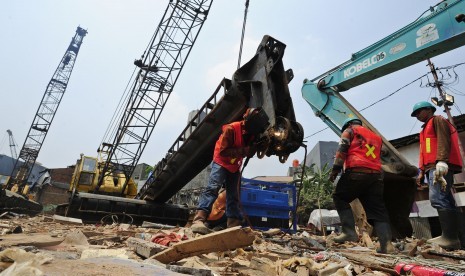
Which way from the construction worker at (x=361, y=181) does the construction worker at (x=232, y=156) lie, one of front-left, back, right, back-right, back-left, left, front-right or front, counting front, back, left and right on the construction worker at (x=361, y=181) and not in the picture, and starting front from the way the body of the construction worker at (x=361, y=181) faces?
front-left

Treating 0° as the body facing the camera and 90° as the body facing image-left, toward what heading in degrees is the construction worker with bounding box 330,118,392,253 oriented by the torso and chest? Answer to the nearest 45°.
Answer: approximately 135°

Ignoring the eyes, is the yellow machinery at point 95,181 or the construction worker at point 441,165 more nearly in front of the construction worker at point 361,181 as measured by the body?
the yellow machinery

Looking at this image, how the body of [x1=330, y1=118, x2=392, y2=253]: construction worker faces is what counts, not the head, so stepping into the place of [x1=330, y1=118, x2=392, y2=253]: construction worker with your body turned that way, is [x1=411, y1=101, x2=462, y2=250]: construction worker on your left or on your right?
on your right

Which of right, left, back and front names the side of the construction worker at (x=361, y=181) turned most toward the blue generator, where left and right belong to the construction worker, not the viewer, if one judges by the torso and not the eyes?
front

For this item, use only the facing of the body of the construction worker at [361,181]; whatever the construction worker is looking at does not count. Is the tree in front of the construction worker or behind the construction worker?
in front

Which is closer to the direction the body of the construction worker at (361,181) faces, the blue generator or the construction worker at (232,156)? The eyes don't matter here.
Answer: the blue generator

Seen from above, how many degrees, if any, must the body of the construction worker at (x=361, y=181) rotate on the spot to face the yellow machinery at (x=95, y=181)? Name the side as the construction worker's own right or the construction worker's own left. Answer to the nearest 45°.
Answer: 0° — they already face it

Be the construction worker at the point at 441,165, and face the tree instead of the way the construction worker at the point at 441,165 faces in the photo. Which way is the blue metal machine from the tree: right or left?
left

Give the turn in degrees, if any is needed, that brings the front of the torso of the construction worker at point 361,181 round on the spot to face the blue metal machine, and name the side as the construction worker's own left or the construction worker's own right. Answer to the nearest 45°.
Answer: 0° — they already face it
